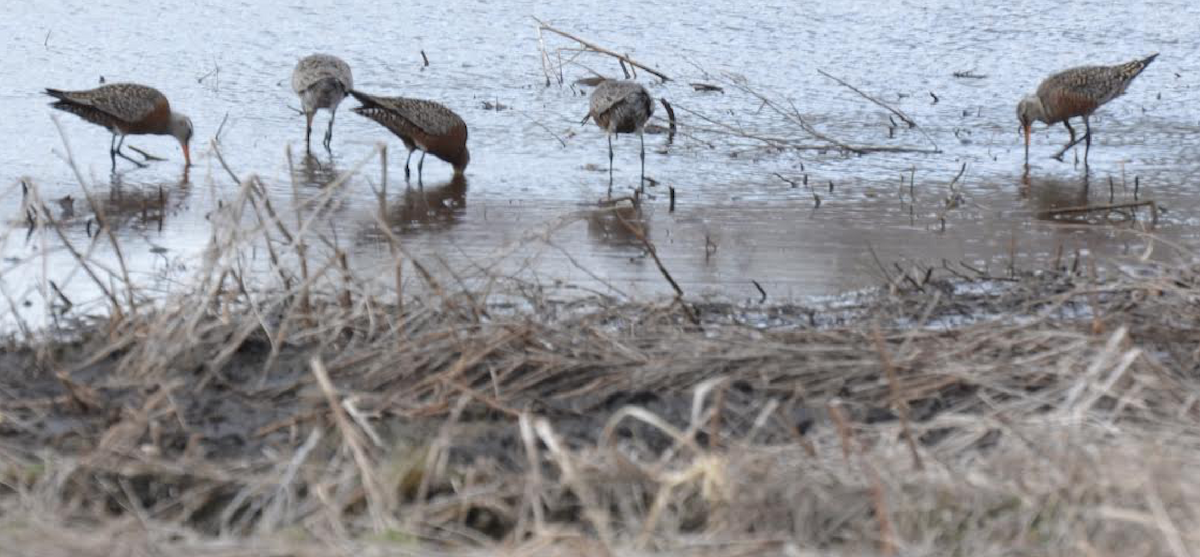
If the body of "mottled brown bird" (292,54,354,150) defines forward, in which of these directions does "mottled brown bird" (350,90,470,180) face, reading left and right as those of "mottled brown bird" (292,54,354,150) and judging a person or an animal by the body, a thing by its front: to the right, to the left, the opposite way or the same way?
to the right

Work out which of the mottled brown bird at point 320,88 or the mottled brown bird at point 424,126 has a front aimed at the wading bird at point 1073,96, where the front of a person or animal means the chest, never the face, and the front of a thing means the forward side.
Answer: the mottled brown bird at point 424,126

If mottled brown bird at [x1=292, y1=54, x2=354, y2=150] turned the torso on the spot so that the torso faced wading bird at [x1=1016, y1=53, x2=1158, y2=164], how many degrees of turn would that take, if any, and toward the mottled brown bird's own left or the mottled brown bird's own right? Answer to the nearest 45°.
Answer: approximately 90° to the mottled brown bird's own right

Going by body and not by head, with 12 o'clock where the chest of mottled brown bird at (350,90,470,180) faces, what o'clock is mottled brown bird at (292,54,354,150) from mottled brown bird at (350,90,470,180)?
mottled brown bird at (292,54,354,150) is roughly at 8 o'clock from mottled brown bird at (350,90,470,180).

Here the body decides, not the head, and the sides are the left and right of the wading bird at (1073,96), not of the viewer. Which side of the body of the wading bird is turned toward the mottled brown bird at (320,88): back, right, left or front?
front

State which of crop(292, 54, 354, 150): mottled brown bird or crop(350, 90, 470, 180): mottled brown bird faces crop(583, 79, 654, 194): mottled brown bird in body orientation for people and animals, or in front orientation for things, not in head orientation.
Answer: crop(350, 90, 470, 180): mottled brown bird

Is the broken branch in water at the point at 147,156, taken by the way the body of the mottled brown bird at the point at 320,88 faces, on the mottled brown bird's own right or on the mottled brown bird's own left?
on the mottled brown bird's own left

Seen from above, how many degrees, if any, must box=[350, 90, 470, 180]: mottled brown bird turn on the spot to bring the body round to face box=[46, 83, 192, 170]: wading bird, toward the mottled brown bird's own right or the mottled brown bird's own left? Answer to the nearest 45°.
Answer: approximately 180°

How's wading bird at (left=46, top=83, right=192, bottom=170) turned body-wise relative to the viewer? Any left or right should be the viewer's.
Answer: facing to the right of the viewer

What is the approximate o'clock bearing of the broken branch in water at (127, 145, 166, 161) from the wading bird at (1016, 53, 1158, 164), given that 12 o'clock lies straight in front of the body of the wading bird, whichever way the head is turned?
The broken branch in water is roughly at 11 o'clock from the wading bird.

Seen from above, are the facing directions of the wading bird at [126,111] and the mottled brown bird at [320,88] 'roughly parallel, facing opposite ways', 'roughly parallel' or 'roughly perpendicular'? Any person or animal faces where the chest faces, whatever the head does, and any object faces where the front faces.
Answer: roughly perpendicular

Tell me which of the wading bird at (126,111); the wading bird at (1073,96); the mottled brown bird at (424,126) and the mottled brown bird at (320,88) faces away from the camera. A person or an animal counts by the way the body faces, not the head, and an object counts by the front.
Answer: the mottled brown bird at (320,88)

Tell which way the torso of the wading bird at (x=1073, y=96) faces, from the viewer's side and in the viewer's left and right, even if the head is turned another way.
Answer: facing to the left of the viewer

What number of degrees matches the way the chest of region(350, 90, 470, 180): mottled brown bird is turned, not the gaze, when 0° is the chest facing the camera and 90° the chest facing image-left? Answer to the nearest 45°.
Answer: approximately 270°

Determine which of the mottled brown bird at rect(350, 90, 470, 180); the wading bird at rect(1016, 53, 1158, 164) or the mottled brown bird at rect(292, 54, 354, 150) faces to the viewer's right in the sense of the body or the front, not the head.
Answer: the mottled brown bird at rect(350, 90, 470, 180)

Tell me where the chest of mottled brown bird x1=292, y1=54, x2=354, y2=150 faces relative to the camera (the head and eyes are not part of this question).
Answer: away from the camera

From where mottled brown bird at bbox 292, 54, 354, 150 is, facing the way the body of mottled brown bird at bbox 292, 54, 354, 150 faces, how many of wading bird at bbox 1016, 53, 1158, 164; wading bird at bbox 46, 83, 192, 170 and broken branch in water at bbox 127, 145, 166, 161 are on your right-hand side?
1
